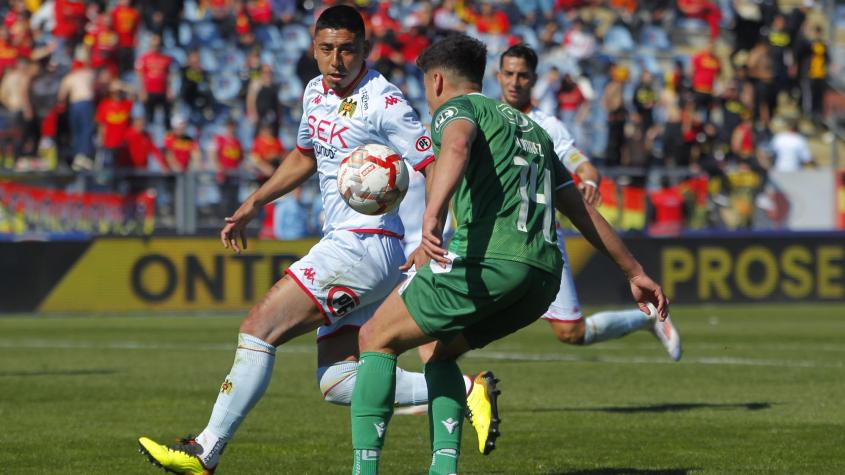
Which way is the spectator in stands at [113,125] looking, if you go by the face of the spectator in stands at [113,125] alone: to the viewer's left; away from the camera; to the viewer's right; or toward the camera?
toward the camera

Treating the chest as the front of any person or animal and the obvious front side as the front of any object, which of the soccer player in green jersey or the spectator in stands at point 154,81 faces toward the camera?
the spectator in stands

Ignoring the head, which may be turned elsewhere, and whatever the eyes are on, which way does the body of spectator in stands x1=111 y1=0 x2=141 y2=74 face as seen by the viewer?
toward the camera

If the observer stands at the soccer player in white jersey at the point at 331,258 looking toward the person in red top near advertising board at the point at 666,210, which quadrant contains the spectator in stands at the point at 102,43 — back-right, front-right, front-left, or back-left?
front-left

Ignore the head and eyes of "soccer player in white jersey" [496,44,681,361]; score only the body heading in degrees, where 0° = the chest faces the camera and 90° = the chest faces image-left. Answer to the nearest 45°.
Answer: approximately 45°

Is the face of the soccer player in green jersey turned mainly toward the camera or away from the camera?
away from the camera

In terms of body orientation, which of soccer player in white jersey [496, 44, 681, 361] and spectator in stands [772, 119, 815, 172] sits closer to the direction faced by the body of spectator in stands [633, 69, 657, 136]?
the soccer player in white jersey

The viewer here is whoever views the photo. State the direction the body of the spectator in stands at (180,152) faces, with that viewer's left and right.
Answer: facing the viewer

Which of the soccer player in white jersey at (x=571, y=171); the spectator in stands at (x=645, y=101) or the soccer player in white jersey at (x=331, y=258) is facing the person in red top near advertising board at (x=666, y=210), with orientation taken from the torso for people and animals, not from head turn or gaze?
the spectator in stands at (x=645, y=101)

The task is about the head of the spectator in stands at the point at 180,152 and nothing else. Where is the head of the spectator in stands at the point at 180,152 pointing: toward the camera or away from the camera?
toward the camera

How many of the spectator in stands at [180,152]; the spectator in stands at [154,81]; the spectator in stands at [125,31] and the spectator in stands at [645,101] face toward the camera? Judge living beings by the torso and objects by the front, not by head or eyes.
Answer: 4

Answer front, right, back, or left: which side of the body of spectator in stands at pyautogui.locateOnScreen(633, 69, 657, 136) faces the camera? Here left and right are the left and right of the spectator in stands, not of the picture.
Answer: front
